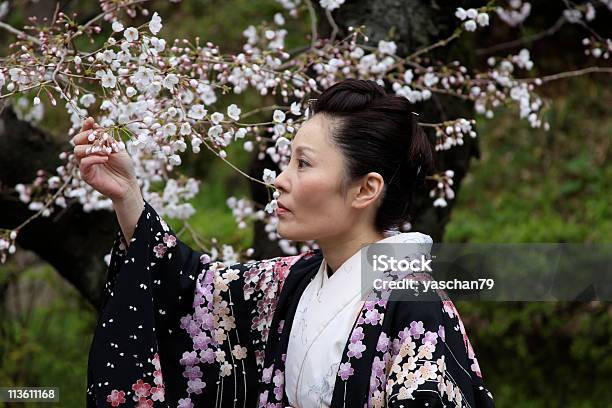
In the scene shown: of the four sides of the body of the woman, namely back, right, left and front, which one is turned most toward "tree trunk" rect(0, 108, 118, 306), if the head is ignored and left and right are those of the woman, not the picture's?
right

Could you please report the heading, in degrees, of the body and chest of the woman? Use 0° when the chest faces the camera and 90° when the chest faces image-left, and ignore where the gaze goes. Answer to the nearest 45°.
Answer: approximately 45°
